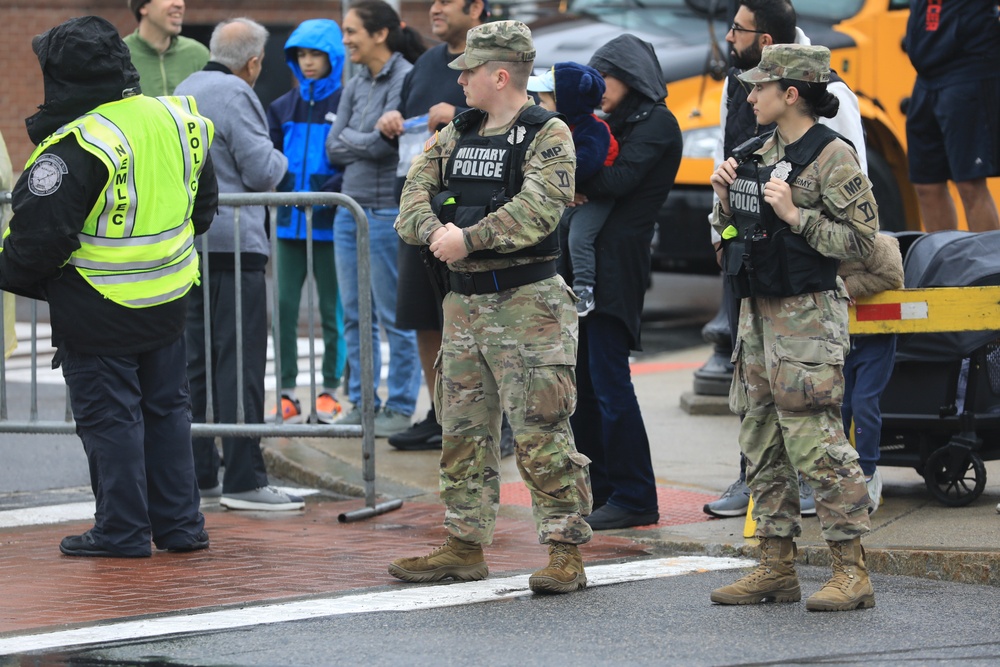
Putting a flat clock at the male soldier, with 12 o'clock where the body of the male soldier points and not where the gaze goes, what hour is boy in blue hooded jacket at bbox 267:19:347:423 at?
The boy in blue hooded jacket is roughly at 4 o'clock from the male soldier.

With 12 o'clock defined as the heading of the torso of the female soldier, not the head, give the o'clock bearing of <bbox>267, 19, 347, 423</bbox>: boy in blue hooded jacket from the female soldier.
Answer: The boy in blue hooded jacket is roughly at 3 o'clock from the female soldier.

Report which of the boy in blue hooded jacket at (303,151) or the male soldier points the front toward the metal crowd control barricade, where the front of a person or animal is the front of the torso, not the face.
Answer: the boy in blue hooded jacket

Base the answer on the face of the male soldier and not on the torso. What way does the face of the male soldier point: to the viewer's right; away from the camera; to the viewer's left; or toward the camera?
to the viewer's left

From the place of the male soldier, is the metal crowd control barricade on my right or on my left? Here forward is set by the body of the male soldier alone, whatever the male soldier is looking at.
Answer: on my right

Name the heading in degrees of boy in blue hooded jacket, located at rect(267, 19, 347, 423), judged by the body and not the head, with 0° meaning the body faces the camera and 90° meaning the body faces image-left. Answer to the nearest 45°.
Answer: approximately 0°

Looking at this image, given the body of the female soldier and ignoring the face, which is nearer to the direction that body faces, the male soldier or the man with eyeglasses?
the male soldier

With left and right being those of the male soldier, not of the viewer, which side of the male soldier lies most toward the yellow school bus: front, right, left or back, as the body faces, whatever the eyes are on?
back

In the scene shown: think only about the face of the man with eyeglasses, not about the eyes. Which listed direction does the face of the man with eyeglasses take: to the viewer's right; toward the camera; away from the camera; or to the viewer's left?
to the viewer's left

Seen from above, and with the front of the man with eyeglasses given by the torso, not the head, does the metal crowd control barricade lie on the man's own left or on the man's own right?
on the man's own right

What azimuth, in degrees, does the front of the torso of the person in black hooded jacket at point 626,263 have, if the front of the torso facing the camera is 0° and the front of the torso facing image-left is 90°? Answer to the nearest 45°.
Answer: approximately 90°

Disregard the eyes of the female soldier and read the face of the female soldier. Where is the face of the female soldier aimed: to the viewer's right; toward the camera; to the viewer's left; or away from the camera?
to the viewer's left

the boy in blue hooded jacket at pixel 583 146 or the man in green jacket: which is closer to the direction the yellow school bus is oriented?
the man in green jacket
